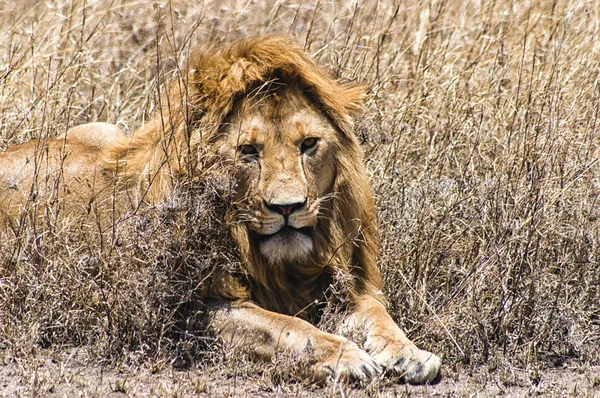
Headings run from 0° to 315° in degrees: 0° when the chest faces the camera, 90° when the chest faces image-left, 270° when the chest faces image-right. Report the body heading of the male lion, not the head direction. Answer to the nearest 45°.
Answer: approximately 315°
